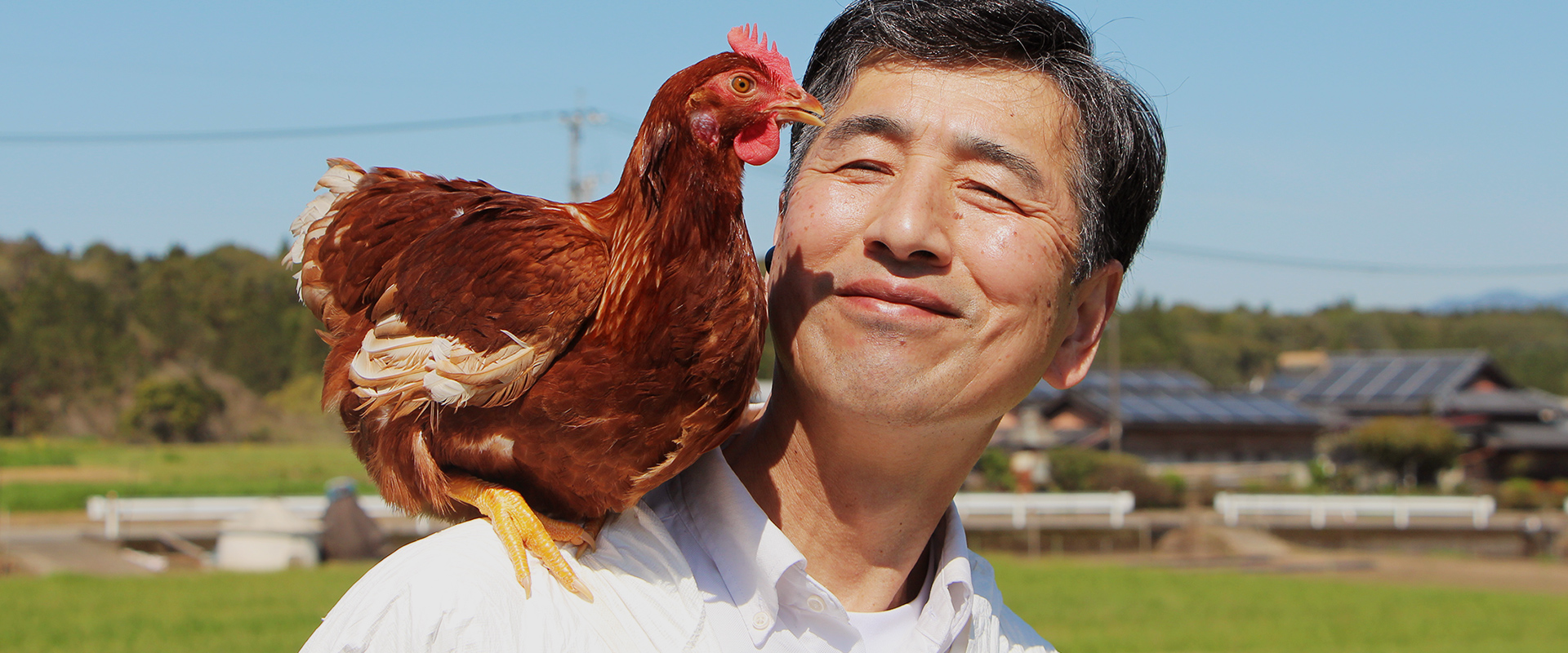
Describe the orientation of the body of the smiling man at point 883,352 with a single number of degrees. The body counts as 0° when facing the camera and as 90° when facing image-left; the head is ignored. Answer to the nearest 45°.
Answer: approximately 315°

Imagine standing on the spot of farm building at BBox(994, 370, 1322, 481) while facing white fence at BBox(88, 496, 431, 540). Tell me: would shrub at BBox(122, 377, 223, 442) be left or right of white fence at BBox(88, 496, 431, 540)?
right

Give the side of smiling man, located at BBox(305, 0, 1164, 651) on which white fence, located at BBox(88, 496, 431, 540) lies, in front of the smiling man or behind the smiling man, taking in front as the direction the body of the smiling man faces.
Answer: behind

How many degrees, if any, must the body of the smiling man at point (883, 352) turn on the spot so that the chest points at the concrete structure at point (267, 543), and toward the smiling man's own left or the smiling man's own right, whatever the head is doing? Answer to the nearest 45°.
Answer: approximately 180°

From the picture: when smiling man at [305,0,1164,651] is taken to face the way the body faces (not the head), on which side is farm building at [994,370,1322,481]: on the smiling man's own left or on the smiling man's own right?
on the smiling man's own left

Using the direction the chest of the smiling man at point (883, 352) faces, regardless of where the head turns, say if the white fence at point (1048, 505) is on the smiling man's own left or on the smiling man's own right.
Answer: on the smiling man's own left
